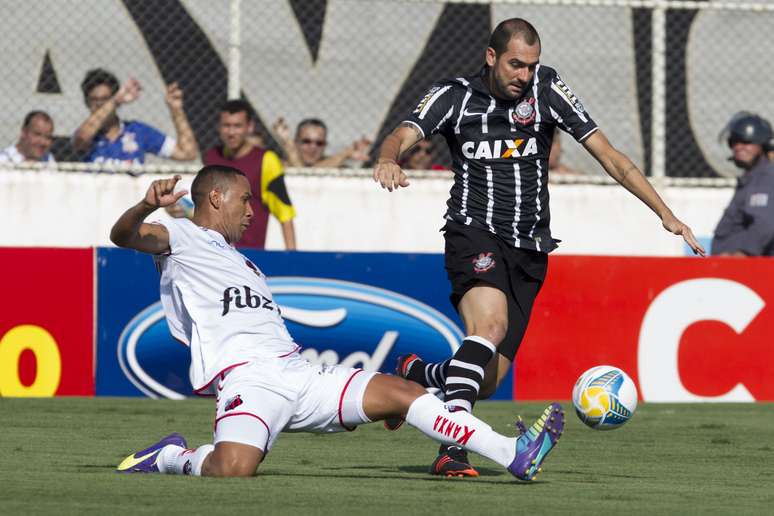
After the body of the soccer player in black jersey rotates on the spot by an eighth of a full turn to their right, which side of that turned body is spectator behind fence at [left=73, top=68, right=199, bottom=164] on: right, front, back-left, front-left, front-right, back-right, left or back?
right

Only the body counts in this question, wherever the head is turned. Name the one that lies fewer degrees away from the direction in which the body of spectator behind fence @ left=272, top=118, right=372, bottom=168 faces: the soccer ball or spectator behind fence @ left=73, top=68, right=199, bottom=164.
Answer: the soccer ball

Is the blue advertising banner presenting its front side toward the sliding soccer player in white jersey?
yes

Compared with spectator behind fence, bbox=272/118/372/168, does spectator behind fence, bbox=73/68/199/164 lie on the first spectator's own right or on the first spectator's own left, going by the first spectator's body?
on the first spectator's own right

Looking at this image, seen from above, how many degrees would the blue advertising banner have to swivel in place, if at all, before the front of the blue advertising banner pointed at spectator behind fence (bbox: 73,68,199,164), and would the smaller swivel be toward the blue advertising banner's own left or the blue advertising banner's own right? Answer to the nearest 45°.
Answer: approximately 135° to the blue advertising banner's own right

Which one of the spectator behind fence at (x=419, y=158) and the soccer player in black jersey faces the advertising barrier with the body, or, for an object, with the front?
the spectator behind fence

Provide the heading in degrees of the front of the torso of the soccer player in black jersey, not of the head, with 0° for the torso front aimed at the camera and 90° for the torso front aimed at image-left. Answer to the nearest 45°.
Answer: approximately 0°

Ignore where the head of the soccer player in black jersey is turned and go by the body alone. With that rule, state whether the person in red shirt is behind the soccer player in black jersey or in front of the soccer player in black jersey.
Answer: behind
